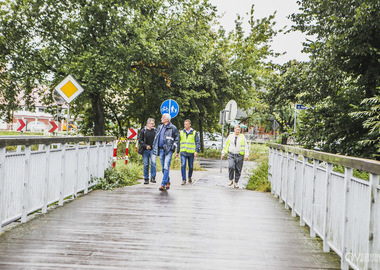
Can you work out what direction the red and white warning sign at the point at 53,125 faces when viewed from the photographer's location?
facing the viewer

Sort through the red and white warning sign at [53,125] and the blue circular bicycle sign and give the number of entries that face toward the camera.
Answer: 2

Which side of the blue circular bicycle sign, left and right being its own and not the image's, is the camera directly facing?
front

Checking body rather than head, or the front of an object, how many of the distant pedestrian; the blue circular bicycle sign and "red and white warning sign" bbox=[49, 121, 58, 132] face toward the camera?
3

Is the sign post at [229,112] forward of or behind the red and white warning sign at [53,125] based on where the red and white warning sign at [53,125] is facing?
forward

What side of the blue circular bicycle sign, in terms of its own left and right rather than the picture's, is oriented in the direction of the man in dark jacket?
front

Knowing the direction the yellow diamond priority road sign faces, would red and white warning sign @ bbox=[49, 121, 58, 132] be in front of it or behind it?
behind

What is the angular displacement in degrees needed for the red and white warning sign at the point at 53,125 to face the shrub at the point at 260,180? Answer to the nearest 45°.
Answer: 0° — it already faces it

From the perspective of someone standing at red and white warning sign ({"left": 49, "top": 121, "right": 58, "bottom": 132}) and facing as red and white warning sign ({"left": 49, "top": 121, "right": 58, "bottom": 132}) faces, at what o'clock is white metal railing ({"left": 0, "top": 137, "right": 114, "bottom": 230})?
The white metal railing is roughly at 12 o'clock from the red and white warning sign.

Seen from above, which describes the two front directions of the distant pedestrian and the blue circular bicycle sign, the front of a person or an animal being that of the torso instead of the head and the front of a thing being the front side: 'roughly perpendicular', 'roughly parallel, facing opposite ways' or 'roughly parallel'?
roughly parallel

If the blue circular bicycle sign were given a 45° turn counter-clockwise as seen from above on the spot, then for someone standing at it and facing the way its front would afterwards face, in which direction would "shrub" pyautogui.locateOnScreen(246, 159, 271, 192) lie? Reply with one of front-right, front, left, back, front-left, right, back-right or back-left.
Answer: front

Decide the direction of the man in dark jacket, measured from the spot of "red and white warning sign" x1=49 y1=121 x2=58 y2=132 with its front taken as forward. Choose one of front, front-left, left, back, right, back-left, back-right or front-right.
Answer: front

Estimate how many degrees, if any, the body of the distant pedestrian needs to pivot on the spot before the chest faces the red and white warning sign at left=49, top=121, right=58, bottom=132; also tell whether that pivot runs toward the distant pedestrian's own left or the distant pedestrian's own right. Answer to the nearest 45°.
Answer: approximately 135° to the distant pedestrian's own right
